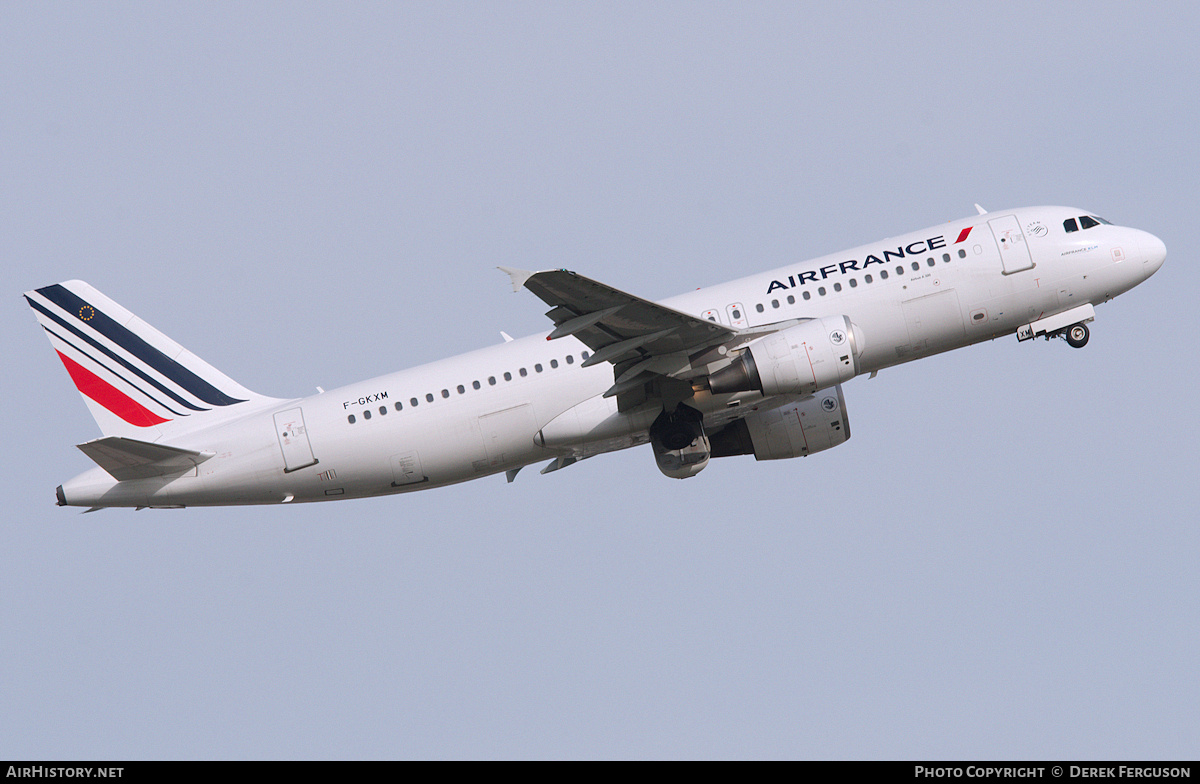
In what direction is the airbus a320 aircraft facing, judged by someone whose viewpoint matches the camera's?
facing to the right of the viewer
